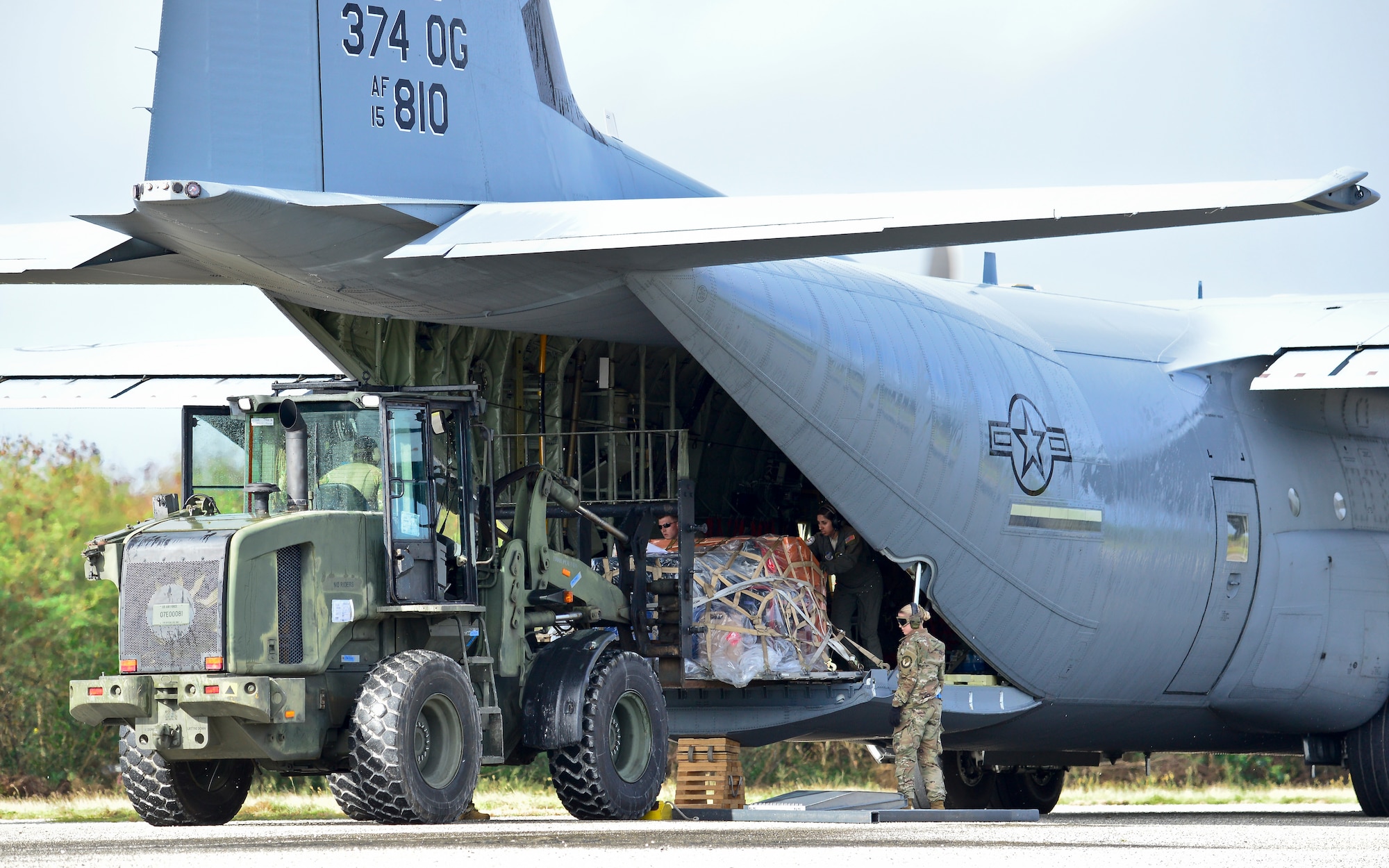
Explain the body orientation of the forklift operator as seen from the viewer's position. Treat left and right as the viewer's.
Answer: facing away from the viewer and to the right of the viewer

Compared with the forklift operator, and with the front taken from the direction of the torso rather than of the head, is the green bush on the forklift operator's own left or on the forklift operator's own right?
on the forklift operator's own left

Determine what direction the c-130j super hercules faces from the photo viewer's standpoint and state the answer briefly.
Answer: facing away from the viewer and to the right of the viewer

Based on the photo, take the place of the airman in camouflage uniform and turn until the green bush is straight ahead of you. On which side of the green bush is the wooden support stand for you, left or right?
left

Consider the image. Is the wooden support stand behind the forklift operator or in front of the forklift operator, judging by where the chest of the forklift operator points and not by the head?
in front

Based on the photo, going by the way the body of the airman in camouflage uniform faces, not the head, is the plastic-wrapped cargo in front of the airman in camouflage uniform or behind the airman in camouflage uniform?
in front

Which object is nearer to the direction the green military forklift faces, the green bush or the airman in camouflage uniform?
the airman in camouflage uniform

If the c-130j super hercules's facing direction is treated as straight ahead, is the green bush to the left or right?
on its left

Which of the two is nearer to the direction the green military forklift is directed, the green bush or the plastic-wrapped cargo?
the plastic-wrapped cargo
